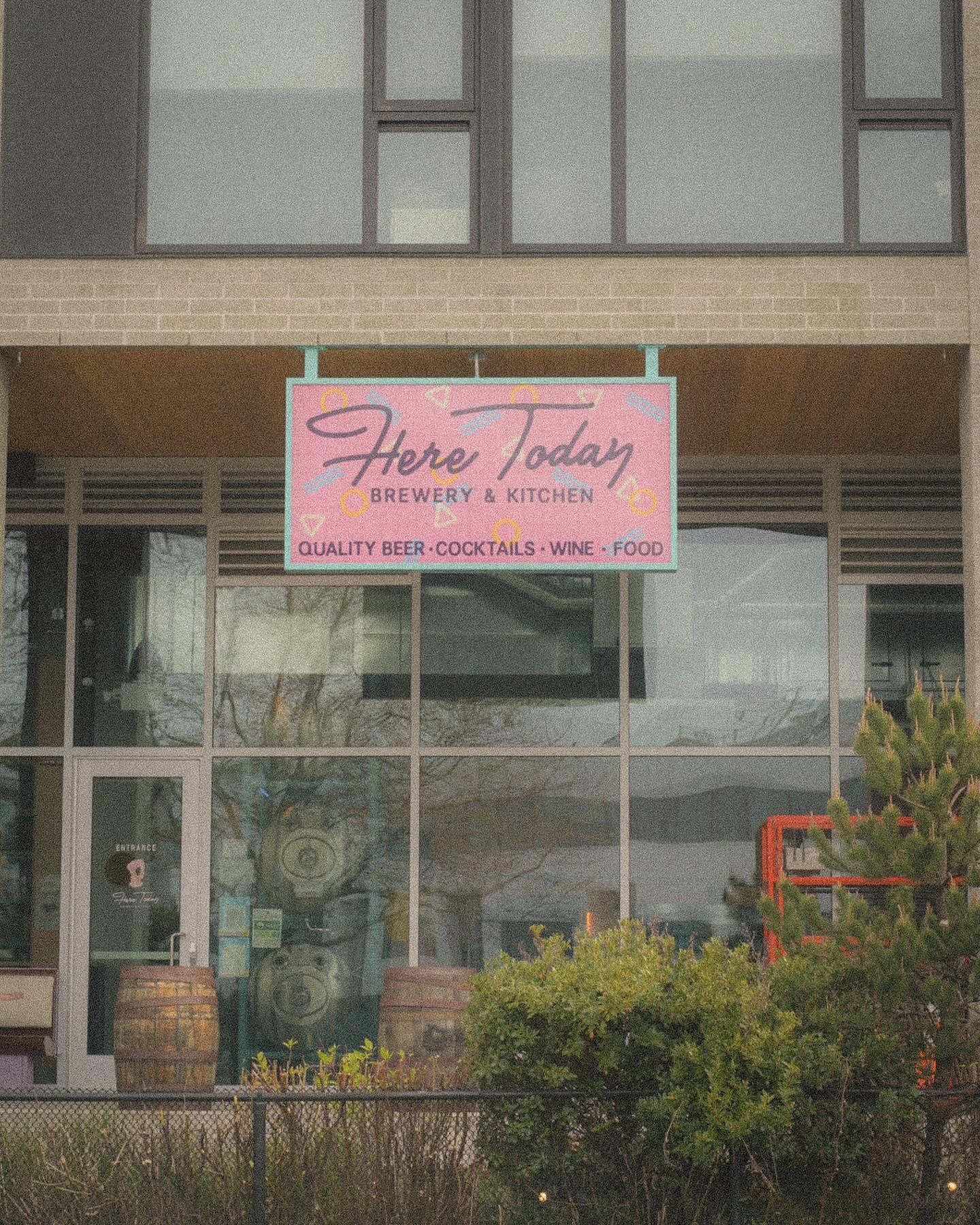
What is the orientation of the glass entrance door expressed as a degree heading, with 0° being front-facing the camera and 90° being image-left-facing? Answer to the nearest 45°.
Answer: approximately 0°

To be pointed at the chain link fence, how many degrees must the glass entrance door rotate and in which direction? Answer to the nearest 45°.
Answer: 0° — it already faces it

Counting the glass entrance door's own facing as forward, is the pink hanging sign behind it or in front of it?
in front

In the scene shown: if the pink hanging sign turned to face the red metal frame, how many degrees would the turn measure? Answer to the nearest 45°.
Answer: approximately 135° to its left

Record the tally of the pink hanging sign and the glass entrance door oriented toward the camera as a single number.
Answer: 2

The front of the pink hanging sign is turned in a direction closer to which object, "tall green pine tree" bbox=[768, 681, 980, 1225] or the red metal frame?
the tall green pine tree

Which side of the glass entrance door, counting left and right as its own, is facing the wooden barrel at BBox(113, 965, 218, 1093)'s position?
front

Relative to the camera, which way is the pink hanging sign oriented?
toward the camera

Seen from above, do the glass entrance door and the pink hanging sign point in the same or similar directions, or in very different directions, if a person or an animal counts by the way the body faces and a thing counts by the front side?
same or similar directions
